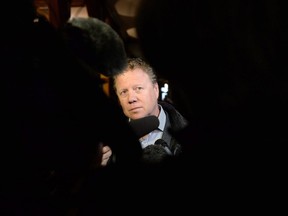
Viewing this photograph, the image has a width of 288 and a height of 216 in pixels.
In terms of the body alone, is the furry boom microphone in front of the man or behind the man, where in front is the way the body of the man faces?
in front

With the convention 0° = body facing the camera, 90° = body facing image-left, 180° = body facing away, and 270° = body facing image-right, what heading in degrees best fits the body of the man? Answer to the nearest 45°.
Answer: approximately 45°
